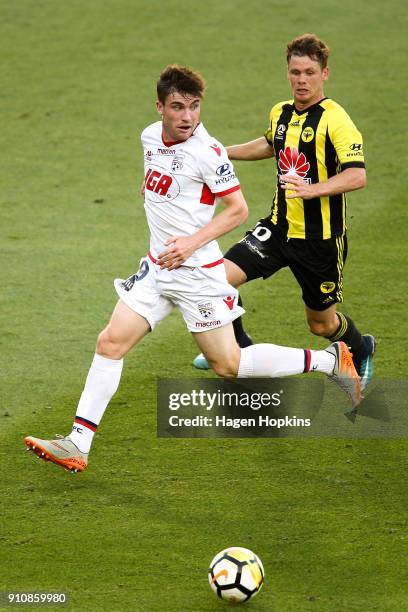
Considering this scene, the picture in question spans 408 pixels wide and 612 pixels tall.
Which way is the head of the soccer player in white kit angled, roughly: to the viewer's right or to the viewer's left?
to the viewer's right

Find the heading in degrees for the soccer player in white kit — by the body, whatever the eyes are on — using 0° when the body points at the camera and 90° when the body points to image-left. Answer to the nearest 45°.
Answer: approximately 45°

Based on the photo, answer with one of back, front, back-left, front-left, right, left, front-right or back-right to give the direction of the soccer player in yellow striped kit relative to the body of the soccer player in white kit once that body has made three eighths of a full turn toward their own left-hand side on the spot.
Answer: front-left

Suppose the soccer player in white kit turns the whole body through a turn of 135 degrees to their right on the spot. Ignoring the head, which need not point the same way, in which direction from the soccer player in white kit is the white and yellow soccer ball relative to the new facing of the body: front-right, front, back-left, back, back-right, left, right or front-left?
back
